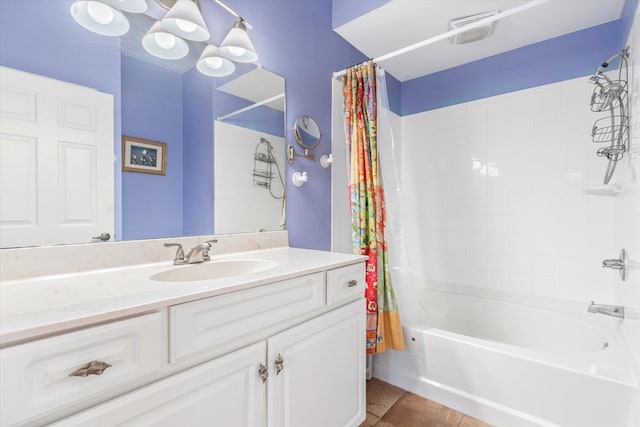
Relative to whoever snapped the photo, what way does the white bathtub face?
facing the viewer and to the left of the viewer

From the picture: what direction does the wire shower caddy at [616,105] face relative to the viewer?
to the viewer's left

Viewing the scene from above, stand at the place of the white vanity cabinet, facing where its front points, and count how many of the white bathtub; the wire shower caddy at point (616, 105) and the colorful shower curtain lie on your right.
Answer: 0

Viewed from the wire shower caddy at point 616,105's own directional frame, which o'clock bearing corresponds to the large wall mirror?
The large wall mirror is roughly at 10 o'clock from the wire shower caddy.

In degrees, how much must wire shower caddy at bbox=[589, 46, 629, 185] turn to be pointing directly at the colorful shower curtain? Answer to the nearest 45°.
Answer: approximately 45° to its left

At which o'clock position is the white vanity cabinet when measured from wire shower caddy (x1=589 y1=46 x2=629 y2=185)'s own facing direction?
The white vanity cabinet is roughly at 10 o'clock from the wire shower caddy.

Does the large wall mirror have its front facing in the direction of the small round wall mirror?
no

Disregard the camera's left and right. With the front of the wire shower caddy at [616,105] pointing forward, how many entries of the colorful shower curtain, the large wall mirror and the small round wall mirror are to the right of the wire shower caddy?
0

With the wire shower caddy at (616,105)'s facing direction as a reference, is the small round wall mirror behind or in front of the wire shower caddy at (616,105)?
in front

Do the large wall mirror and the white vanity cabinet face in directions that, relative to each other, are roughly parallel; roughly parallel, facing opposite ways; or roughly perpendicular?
roughly parallel

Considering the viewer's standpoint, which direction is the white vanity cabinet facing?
facing the viewer and to the right of the viewer

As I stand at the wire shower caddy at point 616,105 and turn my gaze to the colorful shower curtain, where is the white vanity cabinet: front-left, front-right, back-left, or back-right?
front-left
